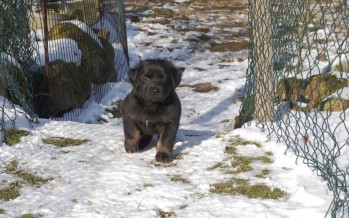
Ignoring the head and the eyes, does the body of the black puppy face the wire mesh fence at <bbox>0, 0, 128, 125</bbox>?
no

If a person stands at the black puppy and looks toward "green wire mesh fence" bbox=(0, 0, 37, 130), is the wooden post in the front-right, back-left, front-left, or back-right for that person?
back-right

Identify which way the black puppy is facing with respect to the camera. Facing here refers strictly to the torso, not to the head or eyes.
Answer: toward the camera

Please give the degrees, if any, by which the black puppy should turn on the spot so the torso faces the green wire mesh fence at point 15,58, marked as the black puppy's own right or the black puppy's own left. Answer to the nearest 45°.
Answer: approximately 135° to the black puppy's own right

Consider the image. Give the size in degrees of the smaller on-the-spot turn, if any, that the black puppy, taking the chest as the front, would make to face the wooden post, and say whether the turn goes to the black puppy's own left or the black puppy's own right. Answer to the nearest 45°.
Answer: approximately 90° to the black puppy's own left
